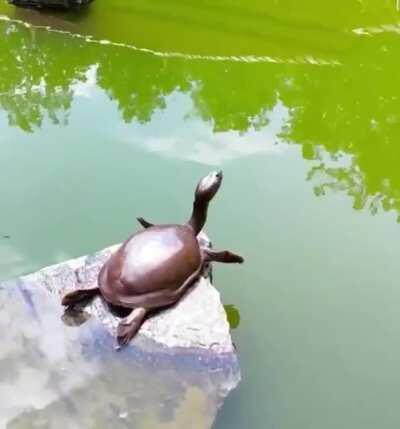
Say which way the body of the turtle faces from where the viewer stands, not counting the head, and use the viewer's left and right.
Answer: facing away from the viewer and to the right of the viewer

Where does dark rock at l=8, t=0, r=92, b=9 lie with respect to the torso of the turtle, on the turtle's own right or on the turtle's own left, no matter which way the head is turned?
on the turtle's own left
